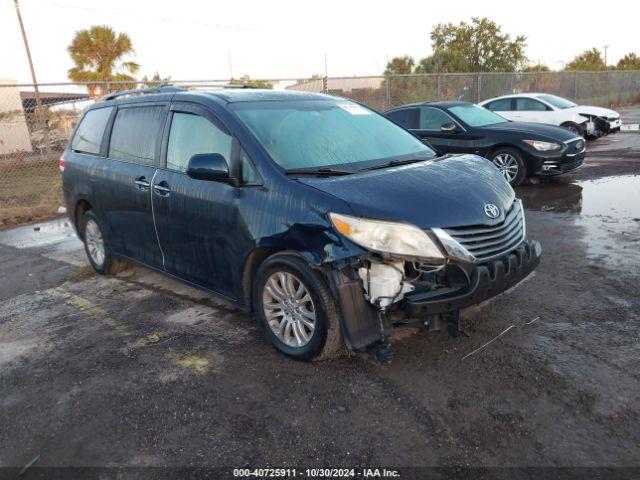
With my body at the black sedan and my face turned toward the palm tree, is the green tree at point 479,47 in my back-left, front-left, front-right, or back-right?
front-right

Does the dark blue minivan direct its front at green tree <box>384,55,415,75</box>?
no

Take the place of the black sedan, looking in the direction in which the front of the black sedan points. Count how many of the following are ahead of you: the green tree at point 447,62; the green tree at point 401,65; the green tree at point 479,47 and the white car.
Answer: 0

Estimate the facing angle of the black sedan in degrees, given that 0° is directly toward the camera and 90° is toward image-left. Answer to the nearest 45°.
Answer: approximately 315°

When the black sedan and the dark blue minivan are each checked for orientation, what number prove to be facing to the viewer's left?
0

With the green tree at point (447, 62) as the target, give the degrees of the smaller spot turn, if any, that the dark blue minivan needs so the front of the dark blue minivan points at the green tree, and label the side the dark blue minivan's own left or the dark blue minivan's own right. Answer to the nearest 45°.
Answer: approximately 135° to the dark blue minivan's own left

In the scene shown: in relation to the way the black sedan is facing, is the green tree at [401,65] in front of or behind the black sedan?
behind

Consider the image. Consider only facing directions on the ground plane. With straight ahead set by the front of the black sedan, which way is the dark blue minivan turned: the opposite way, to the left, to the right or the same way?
the same way

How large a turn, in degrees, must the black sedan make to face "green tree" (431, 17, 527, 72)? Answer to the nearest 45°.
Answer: approximately 135° to its left

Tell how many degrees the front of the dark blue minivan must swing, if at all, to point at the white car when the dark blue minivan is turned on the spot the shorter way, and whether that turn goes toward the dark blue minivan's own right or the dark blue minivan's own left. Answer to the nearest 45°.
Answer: approximately 90° to the dark blue minivan's own left

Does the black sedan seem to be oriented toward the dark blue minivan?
no

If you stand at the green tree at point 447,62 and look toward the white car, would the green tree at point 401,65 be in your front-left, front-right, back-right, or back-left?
back-right

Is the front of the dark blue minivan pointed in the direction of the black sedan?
no

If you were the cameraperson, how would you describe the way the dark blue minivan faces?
facing the viewer and to the right of the viewer
